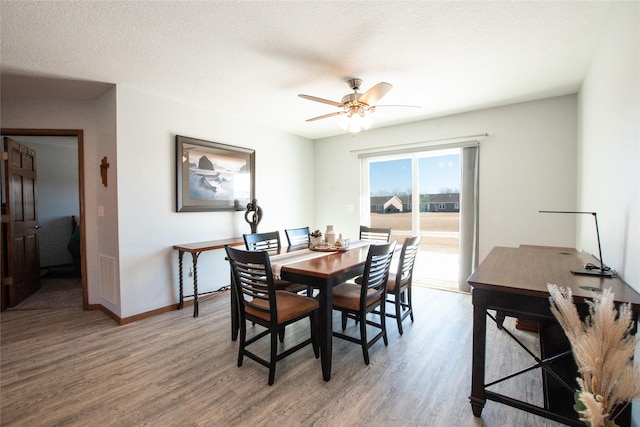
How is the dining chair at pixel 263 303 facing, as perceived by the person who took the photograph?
facing away from the viewer and to the right of the viewer

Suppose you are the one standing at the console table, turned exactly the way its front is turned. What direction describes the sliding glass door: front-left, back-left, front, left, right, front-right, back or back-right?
front-left

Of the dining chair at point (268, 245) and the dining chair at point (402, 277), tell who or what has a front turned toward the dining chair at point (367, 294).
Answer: the dining chair at point (268, 245)

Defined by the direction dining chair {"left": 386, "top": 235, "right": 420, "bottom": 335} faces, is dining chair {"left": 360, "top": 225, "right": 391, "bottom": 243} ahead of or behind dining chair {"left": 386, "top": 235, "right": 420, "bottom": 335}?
ahead

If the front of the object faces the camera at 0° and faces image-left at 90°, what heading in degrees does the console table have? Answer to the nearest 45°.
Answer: approximately 315°

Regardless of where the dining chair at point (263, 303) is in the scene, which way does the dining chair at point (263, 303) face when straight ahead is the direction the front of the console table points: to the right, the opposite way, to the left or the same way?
to the left

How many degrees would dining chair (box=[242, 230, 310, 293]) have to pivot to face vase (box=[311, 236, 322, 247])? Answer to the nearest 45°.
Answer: approximately 45° to its left

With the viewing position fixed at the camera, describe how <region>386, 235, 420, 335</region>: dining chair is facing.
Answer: facing away from the viewer and to the left of the viewer

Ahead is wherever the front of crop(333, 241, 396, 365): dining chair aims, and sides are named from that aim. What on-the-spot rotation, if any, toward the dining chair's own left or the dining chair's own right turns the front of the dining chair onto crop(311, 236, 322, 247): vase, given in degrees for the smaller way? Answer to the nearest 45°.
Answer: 0° — it already faces it

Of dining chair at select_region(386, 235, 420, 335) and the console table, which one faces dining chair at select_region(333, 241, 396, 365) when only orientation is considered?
the console table

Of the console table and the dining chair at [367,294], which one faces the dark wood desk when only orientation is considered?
the console table

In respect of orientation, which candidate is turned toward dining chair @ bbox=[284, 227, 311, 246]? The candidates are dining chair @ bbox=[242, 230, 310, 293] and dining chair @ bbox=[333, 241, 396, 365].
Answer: dining chair @ bbox=[333, 241, 396, 365]

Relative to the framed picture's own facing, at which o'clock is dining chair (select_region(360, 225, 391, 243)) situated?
The dining chair is roughly at 11 o'clock from the framed picture.

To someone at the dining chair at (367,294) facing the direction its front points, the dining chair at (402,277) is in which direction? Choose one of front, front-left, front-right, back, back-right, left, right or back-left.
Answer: right
